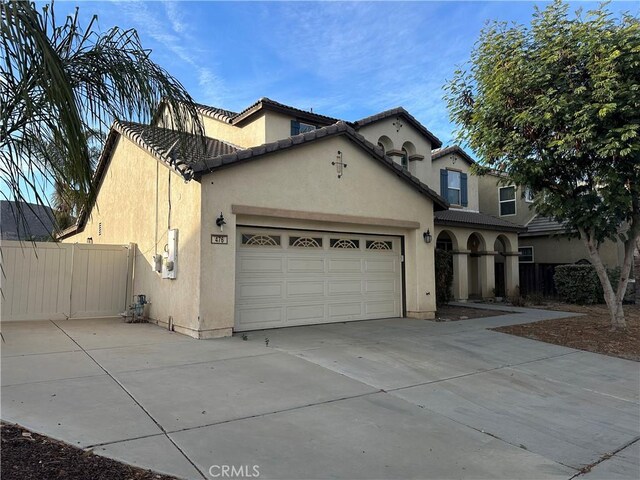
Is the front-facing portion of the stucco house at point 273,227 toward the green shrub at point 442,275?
no

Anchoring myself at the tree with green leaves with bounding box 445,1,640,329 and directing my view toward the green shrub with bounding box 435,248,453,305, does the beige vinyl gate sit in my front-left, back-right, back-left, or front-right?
front-left

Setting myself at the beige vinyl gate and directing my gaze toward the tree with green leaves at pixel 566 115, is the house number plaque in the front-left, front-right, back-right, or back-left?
front-right

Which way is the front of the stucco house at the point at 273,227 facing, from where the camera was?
facing the viewer and to the right of the viewer

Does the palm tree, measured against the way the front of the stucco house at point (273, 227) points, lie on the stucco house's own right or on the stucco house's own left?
on the stucco house's own right

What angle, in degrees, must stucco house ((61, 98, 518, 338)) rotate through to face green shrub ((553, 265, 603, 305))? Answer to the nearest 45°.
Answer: approximately 90° to its left

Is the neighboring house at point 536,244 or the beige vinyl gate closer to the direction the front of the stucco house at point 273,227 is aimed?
the neighboring house

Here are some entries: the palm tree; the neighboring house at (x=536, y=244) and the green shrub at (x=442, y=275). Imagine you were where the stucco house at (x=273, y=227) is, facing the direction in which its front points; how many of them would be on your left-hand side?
2

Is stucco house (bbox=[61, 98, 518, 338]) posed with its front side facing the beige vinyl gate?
no

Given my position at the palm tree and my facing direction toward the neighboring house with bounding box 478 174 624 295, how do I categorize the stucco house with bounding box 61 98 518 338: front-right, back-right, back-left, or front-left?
front-left

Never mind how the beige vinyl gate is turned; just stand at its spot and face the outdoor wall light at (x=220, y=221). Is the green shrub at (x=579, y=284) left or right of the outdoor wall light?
left

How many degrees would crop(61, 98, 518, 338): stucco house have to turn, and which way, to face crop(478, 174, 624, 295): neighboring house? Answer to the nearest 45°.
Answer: approximately 90° to its left
